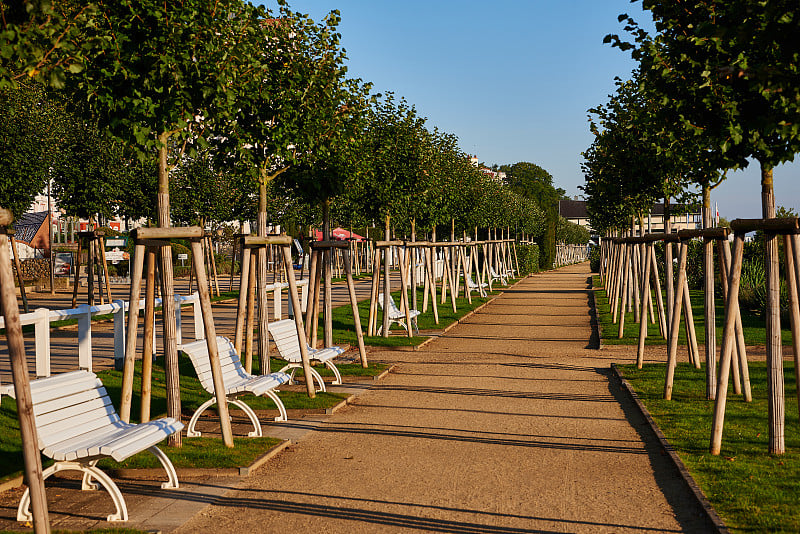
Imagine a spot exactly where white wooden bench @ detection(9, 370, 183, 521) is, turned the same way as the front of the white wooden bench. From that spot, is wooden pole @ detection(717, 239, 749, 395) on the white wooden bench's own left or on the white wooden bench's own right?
on the white wooden bench's own left

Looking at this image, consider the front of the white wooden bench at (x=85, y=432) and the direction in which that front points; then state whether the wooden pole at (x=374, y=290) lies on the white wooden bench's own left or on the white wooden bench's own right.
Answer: on the white wooden bench's own left

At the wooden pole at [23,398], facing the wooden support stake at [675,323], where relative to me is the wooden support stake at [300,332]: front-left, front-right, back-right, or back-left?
front-left

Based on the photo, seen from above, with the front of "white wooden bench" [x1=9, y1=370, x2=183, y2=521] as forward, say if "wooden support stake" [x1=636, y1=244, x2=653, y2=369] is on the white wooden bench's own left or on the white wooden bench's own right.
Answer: on the white wooden bench's own left

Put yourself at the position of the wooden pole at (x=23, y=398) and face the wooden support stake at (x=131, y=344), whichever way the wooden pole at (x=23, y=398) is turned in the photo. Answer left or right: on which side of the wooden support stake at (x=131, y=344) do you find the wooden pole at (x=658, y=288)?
right

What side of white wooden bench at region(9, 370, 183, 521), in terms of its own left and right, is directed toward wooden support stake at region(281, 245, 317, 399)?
left

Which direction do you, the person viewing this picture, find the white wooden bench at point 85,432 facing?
facing the viewer and to the right of the viewer

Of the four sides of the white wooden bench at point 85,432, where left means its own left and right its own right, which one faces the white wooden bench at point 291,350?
left

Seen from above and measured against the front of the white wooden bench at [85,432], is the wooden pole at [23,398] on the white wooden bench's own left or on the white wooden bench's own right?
on the white wooden bench's own right

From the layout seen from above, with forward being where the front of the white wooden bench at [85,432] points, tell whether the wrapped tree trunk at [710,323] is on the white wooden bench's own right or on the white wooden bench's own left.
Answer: on the white wooden bench's own left

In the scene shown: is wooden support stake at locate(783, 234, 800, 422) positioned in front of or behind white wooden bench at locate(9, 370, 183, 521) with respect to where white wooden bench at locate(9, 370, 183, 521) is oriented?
in front
